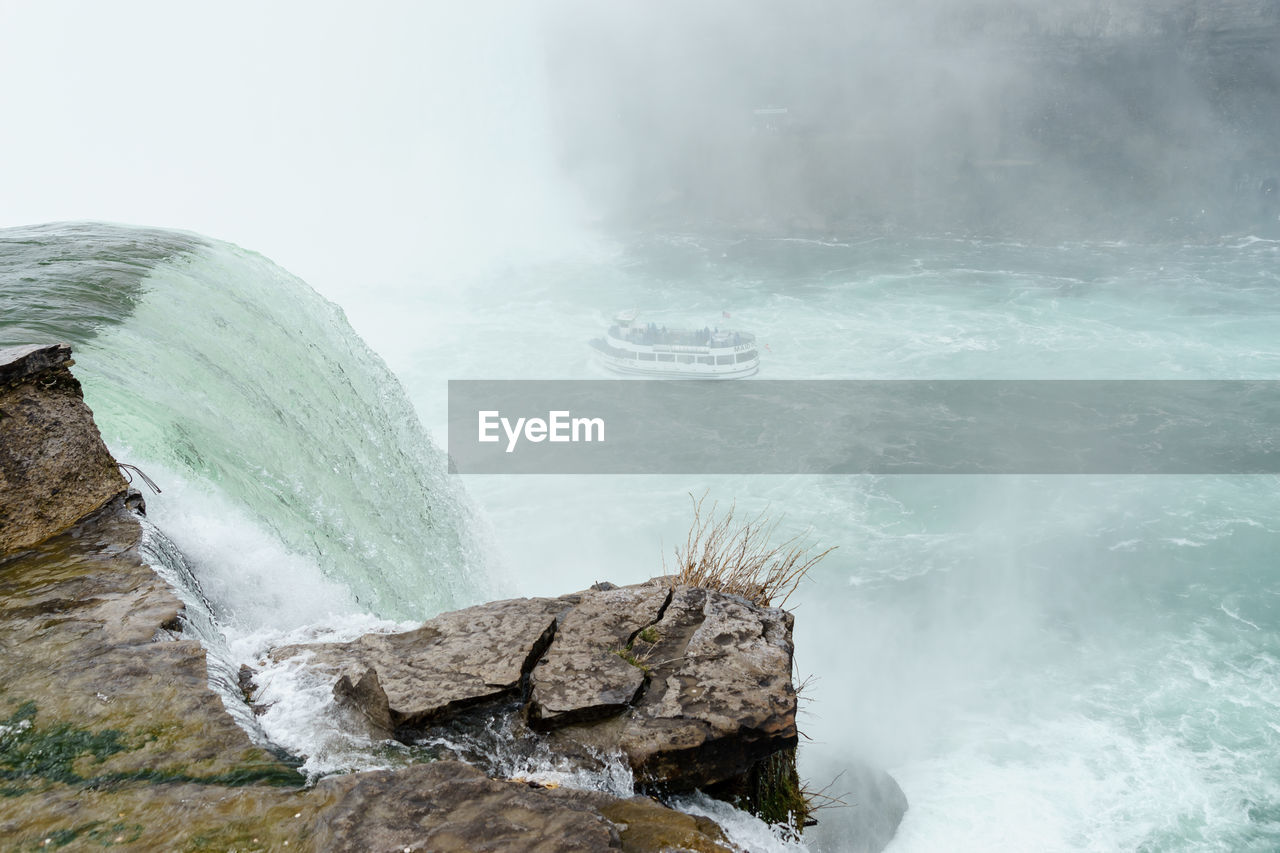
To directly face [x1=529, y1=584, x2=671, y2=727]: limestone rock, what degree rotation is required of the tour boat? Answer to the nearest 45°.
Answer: approximately 90° to its left

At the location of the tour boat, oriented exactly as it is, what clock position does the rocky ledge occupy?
The rocky ledge is roughly at 9 o'clock from the tour boat.

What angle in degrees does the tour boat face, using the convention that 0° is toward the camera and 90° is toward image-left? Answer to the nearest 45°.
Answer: approximately 90°

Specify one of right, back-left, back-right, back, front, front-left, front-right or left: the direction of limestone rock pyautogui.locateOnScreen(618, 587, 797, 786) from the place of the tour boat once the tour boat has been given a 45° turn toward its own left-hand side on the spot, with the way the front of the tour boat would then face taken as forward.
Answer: front-left

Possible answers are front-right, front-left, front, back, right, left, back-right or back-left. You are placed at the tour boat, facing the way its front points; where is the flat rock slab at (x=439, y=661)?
left

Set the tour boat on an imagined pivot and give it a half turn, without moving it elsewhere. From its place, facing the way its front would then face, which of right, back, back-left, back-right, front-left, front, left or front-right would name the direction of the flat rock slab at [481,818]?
right

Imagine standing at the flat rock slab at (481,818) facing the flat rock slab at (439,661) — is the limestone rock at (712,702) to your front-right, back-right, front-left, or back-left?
front-right

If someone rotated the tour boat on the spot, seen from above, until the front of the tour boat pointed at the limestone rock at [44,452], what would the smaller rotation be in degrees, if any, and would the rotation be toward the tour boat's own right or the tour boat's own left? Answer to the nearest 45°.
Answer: approximately 90° to the tour boat's own left
